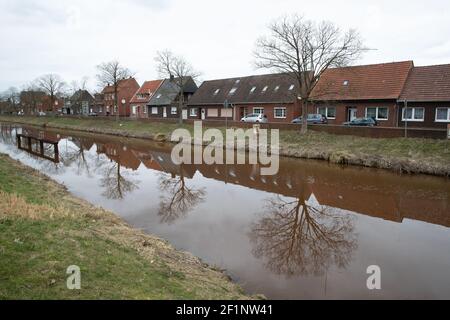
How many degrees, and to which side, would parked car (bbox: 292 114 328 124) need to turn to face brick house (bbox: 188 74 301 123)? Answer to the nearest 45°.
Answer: approximately 45° to its right

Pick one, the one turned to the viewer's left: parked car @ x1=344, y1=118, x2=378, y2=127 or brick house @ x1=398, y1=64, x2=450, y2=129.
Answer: the parked car

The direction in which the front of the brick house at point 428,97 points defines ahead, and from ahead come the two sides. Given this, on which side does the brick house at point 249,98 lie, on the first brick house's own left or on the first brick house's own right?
on the first brick house's own right

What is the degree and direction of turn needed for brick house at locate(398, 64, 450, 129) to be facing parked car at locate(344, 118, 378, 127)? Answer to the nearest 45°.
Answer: approximately 90° to its right

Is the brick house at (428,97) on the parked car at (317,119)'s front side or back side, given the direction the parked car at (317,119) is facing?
on the back side

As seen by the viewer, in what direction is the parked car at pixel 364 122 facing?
to the viewer's left

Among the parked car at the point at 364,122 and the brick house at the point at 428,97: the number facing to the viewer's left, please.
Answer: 1

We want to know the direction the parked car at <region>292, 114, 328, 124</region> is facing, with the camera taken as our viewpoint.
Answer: facing to the left of the viewer

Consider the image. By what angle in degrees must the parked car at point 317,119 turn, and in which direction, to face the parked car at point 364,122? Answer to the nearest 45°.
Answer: approximately 135° to its left
